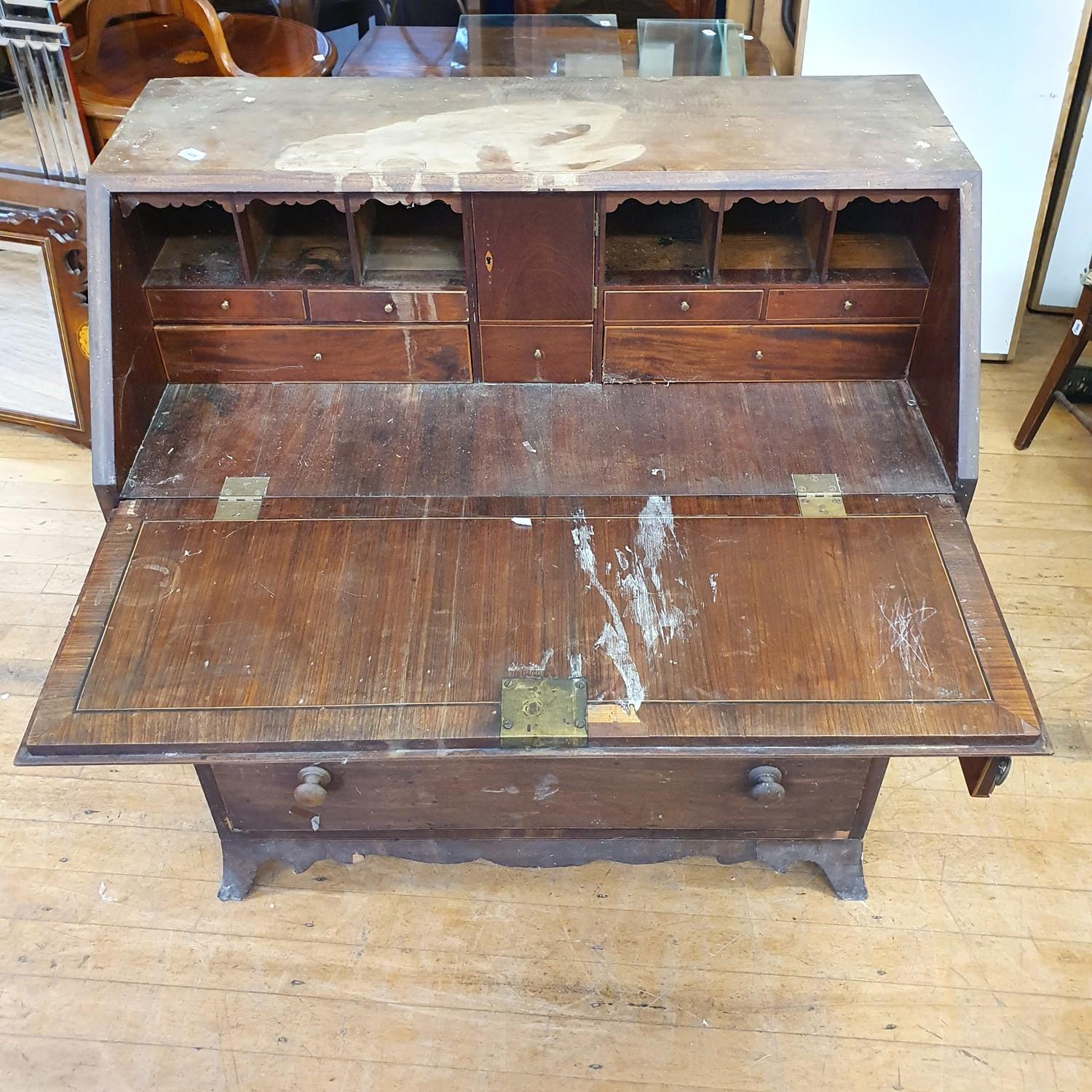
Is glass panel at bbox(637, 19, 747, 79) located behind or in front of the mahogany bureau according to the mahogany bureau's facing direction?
behind

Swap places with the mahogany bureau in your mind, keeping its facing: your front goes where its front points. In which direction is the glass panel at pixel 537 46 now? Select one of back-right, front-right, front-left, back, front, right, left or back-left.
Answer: back

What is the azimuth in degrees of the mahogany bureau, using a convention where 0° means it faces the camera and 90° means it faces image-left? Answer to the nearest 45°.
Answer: approximately 0°

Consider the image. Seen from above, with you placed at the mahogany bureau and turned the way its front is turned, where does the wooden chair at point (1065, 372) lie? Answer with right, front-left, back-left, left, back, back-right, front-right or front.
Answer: back-left

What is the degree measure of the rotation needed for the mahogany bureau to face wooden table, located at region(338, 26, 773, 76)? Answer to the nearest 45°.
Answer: approximately 180°

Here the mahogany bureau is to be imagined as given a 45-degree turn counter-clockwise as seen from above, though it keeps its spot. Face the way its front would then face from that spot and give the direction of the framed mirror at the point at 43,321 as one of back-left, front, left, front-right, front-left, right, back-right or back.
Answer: back

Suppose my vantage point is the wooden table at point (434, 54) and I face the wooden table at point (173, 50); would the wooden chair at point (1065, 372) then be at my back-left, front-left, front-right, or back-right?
back-left

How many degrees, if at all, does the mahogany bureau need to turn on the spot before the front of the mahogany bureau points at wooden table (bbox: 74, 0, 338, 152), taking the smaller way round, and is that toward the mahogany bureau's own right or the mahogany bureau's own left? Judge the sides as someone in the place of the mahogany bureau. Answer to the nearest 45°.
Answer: approximately 135° to the mahogany bureau's own right

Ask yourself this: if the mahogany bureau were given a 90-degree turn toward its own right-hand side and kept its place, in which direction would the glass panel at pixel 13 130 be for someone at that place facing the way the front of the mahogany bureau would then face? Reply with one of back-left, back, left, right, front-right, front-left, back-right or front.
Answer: front-right
